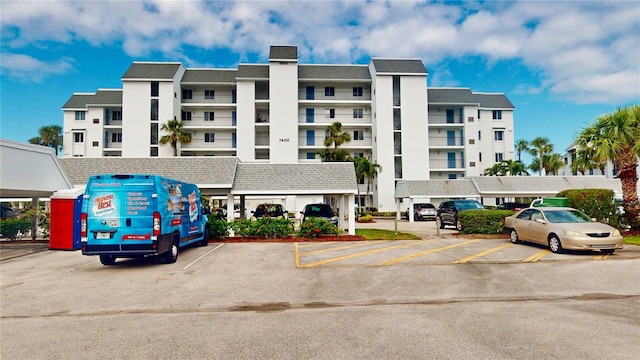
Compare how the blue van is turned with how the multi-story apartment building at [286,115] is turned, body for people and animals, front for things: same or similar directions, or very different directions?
very different directions

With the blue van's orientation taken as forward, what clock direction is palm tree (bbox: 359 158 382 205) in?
The palm tree is roughly at 12 o'clock from the blue van.

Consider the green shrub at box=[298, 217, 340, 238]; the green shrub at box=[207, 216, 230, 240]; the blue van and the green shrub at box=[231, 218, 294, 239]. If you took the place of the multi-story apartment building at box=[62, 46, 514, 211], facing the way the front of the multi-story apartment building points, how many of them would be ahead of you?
4

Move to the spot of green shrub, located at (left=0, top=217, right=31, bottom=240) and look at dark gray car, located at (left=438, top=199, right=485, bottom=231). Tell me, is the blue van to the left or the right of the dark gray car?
right

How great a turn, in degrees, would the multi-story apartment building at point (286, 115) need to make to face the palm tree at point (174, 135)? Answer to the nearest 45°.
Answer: approximately 90° to its right

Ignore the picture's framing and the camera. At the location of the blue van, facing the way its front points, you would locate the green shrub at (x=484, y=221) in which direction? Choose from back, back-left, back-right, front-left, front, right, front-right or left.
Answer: front-right

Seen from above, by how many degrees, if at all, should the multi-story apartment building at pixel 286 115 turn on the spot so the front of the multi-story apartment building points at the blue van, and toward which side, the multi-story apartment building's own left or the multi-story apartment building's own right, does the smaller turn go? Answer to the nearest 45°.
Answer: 0° — it already faces it

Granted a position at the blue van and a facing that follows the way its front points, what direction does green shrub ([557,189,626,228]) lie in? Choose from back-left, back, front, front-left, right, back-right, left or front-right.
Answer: front-right

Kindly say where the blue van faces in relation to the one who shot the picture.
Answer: facing away from the viewer and to the right of the viewer

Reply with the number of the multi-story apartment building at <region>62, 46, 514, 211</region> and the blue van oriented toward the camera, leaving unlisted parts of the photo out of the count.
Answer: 1
